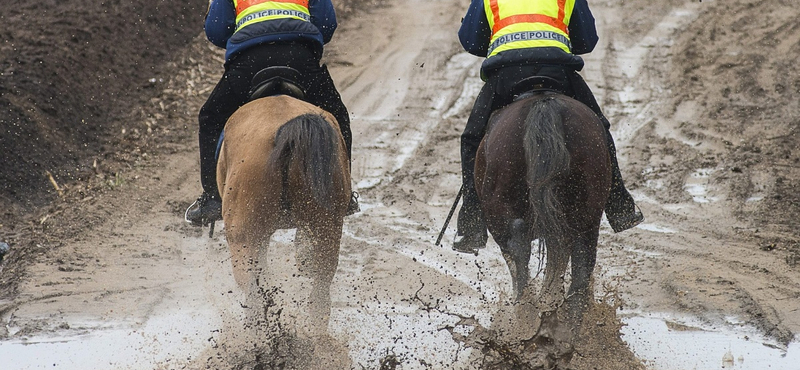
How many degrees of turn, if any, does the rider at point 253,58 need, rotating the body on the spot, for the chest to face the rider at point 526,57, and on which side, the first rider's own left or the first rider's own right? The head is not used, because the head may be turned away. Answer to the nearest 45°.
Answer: approximately 90° to the first rider's own right

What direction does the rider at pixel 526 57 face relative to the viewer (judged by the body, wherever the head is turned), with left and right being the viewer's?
facing away from the viewer

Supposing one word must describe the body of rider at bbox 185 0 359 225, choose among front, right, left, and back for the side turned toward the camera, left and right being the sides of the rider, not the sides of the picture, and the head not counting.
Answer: back

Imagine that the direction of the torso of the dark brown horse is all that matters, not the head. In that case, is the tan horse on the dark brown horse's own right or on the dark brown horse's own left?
on the dark brown horse's own left

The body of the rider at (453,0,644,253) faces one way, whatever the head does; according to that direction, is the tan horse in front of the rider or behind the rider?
behind

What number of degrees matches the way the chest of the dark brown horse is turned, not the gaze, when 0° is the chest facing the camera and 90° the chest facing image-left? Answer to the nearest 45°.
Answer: approximately 180°

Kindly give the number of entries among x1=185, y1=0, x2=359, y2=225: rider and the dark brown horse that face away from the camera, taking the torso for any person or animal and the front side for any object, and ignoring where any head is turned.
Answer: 2

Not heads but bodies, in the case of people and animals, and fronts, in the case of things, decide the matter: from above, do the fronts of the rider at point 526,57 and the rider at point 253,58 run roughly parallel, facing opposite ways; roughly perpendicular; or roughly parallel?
roughly parallel
